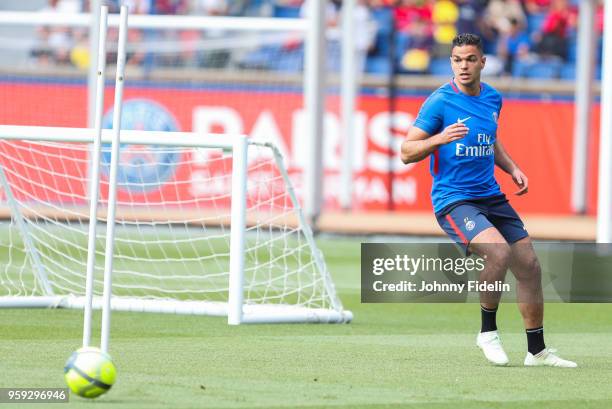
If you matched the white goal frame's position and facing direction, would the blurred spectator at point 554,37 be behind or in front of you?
behind

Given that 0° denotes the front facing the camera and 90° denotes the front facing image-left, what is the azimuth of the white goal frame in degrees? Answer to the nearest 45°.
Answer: approximately 45°

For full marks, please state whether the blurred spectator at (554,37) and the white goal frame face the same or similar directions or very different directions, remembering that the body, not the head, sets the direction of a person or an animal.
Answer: same or similar directions

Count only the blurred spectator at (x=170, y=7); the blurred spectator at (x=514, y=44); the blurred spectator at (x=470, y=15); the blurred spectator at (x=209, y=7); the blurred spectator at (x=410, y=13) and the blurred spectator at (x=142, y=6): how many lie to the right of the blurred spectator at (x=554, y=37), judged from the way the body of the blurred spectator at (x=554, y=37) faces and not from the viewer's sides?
6

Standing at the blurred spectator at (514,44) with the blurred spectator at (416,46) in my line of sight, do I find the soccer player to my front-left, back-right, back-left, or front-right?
front-left

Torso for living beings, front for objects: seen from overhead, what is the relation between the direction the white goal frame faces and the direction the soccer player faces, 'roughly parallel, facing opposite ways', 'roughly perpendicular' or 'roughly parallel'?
roughly perpendicular

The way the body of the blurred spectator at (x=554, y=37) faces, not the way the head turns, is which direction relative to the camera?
toward the camera

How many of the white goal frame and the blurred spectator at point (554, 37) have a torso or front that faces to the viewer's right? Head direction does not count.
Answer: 0

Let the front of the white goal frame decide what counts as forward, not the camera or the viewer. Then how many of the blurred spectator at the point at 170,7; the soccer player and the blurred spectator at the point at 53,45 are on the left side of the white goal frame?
1

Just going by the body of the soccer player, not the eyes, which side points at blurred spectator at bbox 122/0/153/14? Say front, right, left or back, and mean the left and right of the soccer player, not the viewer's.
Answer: back
